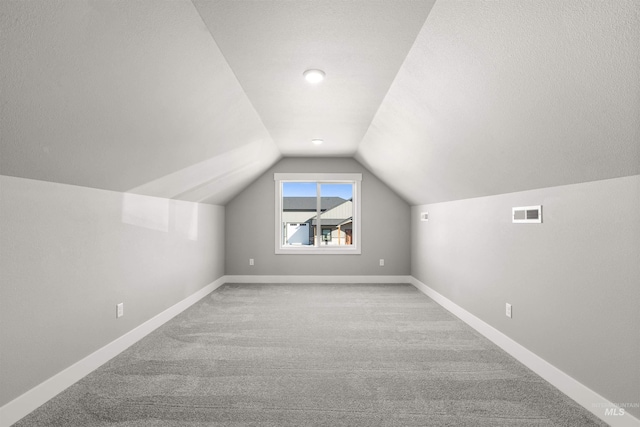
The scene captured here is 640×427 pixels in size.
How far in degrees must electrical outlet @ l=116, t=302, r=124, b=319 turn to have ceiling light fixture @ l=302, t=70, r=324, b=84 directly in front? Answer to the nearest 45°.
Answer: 0° — it already faces it

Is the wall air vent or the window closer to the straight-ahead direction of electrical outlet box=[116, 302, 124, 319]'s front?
the wall air vent

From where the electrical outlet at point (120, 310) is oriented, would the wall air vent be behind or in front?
in front

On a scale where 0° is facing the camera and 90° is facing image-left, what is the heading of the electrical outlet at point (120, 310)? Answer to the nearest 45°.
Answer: approximately 315°

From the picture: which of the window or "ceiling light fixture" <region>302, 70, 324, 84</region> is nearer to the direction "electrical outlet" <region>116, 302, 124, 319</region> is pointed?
the ceiling light fixture

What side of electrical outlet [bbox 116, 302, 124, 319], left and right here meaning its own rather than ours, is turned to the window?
left
